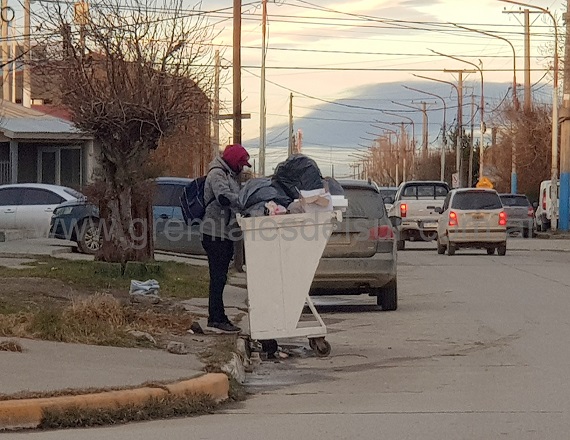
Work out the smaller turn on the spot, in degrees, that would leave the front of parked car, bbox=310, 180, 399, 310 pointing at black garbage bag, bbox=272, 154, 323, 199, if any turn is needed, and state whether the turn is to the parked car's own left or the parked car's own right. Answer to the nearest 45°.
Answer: approximately 180°

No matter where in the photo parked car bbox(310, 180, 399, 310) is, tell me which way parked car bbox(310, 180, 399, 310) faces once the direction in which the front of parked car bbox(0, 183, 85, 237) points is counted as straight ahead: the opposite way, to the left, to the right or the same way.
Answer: to the right

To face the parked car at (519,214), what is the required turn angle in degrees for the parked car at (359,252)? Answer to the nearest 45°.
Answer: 0° — it already faces it

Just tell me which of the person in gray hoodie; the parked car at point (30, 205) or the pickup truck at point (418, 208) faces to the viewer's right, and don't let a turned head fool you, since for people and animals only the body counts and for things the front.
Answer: the person in gray hoodie

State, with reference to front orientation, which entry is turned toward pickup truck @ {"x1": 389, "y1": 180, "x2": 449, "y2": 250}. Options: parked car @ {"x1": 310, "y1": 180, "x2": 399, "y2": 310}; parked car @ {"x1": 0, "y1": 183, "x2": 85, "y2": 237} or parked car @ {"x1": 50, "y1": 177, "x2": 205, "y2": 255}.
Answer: parked car @ {"x1": 310, "y1": 180, "x2": 399, "y2": 310}

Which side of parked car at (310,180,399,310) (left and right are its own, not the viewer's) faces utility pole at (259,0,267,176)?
front

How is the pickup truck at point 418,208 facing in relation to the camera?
away from the camera

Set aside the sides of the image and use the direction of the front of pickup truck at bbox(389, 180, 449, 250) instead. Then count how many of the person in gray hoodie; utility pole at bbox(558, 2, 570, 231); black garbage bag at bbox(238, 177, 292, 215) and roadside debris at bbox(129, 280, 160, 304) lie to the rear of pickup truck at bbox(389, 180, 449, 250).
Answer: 3

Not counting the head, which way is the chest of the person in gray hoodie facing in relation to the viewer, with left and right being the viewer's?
facing to the right of the viewer

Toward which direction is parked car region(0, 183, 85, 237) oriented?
to the viewer's left

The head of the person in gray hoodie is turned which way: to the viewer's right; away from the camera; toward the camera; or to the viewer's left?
to the viewer's right

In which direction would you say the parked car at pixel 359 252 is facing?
away from the camera
